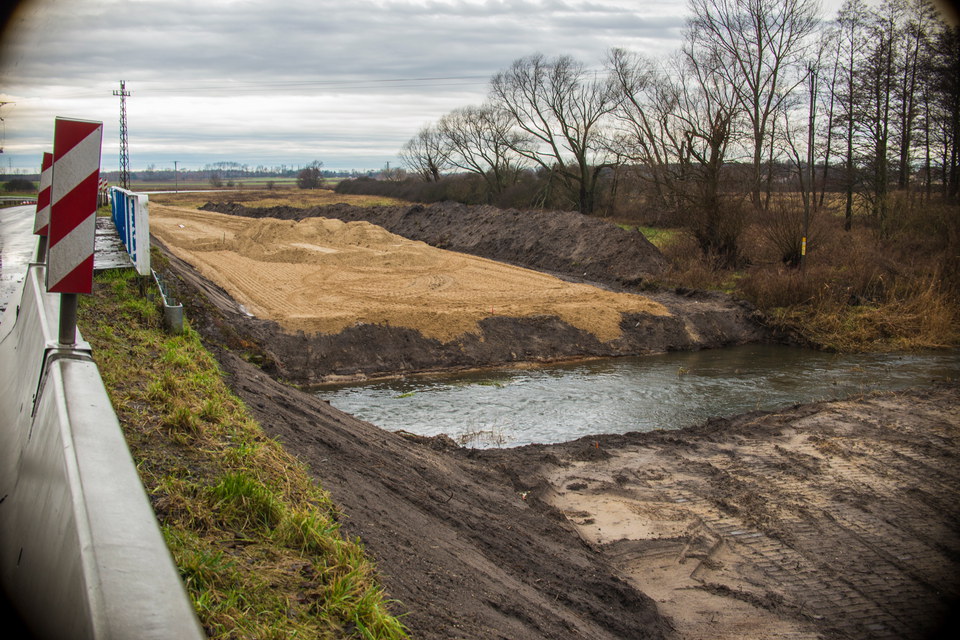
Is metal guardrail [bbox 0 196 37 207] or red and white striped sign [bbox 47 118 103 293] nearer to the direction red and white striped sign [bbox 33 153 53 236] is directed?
the red and white striped sign

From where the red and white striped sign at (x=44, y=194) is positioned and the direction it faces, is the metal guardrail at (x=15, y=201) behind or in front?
behind

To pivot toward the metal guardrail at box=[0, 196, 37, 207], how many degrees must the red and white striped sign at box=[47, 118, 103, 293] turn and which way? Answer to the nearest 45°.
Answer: approximately 180°

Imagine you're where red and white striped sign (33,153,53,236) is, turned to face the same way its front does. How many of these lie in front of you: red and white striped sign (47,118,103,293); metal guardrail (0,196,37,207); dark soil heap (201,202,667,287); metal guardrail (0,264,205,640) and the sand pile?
2

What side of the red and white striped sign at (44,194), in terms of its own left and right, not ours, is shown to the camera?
front

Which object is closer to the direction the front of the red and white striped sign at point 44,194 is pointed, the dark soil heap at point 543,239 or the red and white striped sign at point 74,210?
the red and white striped sign

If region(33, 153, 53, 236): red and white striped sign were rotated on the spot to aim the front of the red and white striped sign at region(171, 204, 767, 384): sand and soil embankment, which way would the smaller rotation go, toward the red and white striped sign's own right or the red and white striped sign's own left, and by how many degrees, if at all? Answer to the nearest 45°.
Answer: approximately 135° to the red and white striped sign's own left

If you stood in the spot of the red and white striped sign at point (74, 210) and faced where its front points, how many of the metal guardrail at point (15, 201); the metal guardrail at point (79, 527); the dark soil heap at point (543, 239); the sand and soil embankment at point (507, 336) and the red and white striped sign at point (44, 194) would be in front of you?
1

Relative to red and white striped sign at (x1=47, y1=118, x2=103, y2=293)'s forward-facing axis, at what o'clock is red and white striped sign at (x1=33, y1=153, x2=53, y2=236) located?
red and white striped sign at (x1=33, y1=153, x2=53, y2=236) is roughly at 6 o'clock from red and white striped sign at (x1=47, y1=118, x2=103, y2=293).

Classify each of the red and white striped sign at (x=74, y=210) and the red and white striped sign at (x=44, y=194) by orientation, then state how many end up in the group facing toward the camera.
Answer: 2

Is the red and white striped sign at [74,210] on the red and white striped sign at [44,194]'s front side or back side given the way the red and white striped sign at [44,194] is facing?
on the front side

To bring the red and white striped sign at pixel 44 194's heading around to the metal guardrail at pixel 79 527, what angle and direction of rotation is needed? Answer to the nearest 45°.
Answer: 0° — it already faces it

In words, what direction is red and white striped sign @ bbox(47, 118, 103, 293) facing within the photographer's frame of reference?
facing the viewer
